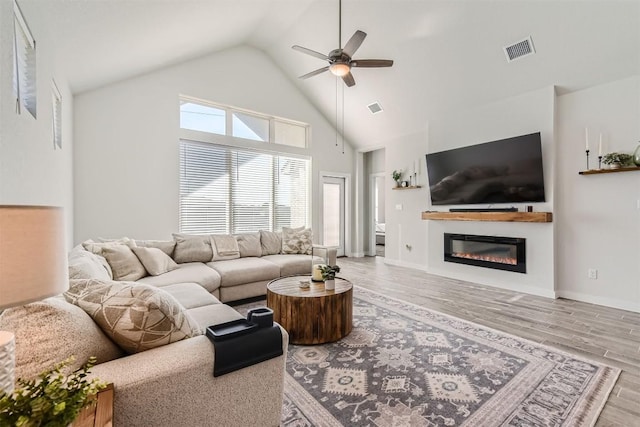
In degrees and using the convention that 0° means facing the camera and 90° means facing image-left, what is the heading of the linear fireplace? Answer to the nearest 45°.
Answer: approximately 45°

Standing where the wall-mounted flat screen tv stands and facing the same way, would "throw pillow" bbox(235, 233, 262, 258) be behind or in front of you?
in front

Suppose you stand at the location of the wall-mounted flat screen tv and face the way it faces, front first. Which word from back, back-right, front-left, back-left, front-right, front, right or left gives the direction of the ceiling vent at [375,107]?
front-right

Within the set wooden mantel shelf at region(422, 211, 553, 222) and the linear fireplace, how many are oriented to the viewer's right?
0

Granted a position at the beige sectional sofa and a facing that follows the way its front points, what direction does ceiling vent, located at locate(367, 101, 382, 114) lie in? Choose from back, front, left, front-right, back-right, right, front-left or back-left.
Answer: left

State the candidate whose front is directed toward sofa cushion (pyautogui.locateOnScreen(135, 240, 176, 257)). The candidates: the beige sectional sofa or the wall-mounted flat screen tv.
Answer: the wall-mounted flat screen tv

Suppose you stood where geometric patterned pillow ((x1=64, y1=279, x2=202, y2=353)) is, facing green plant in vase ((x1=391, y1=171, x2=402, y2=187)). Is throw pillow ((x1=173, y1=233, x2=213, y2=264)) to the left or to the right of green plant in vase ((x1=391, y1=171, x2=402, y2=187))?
left

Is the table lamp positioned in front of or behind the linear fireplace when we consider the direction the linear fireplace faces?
in front
